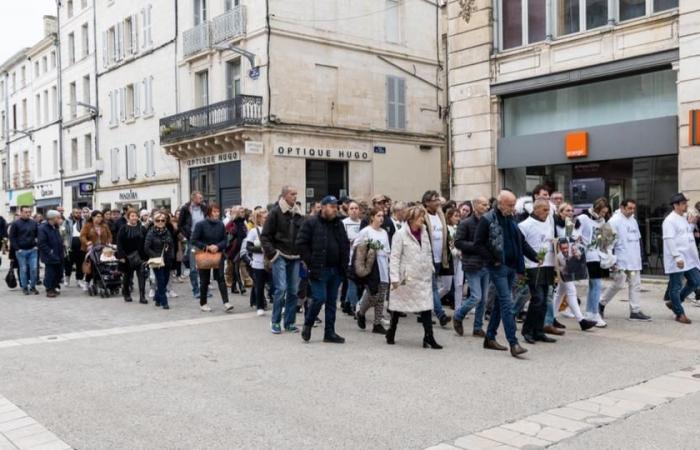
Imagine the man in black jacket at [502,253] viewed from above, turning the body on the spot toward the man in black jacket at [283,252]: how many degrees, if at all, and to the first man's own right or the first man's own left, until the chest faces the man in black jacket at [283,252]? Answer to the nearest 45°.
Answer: approximately 135° to the first man's own right

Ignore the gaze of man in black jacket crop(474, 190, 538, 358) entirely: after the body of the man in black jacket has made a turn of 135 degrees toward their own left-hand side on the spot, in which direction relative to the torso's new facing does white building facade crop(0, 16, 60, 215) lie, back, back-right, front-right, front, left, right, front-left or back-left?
front-left

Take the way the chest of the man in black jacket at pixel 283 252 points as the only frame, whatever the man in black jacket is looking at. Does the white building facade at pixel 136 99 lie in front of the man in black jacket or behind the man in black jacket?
behind

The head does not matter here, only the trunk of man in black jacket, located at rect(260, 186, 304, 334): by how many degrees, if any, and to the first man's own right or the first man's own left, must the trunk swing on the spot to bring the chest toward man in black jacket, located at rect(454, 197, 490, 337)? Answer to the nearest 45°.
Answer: approximately 45° to the first man's own left

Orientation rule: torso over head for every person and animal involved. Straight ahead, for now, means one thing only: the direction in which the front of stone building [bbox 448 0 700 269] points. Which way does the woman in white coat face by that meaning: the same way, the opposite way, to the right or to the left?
to the left

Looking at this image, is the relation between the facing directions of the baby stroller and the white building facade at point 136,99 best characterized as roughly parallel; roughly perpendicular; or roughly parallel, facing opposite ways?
roughly perpendicular

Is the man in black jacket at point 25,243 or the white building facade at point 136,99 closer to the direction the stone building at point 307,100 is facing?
the man in black jacket

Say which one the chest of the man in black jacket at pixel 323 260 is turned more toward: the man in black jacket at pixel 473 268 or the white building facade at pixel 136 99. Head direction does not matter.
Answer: the man in black jacket

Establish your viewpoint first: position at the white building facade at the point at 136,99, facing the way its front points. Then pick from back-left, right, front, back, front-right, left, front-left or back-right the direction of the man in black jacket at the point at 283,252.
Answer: front-left

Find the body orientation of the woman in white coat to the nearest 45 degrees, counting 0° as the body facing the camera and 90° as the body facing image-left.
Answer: approximately 315°
